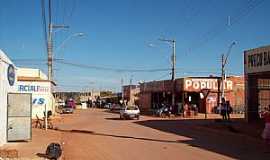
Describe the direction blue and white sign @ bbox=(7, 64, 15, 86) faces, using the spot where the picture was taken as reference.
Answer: facing the viewer and to the right of the viewer

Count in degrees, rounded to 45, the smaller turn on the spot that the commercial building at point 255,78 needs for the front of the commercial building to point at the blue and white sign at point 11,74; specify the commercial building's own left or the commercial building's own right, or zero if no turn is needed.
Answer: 0° — it already faces it

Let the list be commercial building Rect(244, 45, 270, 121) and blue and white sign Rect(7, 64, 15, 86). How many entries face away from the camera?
0

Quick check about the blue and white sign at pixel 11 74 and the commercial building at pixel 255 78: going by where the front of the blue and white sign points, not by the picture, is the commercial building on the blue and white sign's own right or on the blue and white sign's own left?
on the blue and white sign's own left

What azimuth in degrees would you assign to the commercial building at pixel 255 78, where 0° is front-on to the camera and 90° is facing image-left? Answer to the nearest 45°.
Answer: approximately 45°
